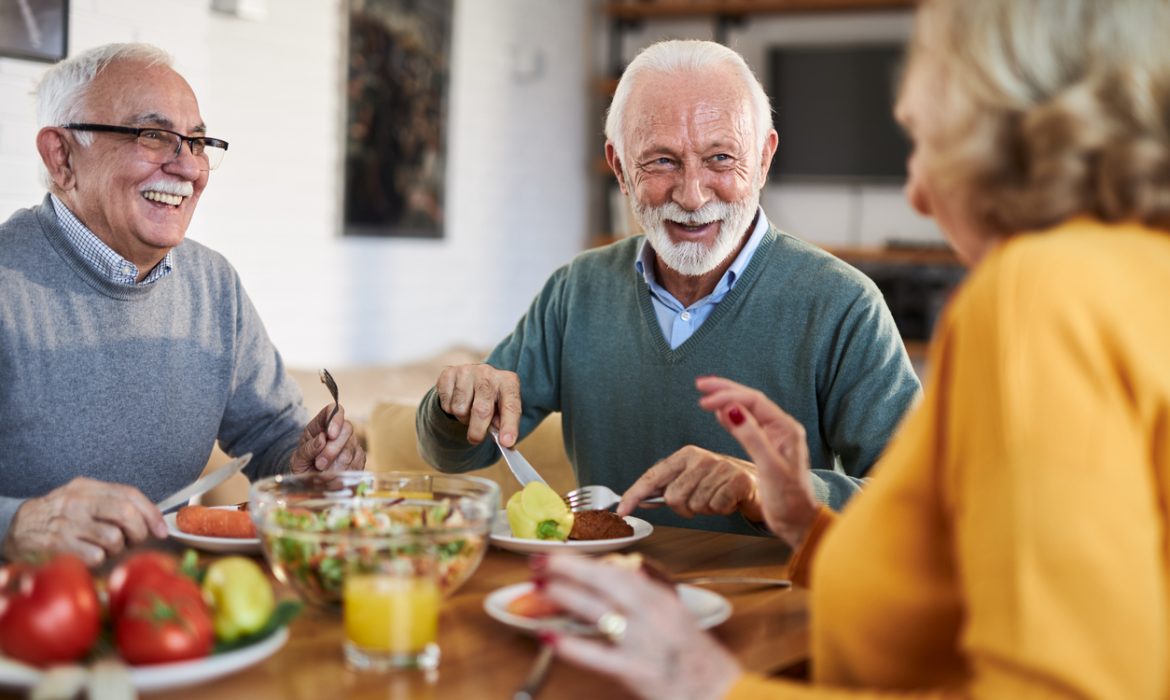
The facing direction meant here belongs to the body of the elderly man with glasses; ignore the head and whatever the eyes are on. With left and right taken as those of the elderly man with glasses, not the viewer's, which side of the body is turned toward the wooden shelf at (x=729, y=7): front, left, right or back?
left

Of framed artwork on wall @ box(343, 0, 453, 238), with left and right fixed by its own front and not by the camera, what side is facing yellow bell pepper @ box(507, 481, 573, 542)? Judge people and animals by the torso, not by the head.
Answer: front

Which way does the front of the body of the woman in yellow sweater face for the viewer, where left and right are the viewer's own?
facing away from the viewer and to the left of the viewer

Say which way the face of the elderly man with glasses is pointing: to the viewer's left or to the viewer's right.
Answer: to the viewer's right

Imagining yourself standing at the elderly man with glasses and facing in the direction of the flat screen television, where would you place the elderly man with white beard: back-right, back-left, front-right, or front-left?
front-right

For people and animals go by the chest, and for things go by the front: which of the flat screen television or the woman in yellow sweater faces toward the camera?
the flat screen television

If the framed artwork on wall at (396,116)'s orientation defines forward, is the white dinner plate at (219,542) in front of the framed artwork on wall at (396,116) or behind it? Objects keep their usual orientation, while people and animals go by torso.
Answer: in front

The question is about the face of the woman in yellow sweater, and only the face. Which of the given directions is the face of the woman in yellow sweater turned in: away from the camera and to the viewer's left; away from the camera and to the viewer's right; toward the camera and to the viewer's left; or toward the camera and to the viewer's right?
away from the camera and to the viewer's left

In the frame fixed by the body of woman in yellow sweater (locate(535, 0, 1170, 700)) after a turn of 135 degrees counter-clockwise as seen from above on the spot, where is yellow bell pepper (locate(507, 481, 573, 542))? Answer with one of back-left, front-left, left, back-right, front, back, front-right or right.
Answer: back-right

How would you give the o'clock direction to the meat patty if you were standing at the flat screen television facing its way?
The meat patty is roughly at 12 o'clock from the flat screen television.

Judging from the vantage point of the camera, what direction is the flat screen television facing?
facing the viewer

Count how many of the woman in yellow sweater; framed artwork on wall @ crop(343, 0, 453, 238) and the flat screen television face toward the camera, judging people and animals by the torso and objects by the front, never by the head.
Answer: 2

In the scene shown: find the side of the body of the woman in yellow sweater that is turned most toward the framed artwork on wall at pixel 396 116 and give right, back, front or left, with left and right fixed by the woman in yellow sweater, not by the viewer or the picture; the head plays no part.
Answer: front

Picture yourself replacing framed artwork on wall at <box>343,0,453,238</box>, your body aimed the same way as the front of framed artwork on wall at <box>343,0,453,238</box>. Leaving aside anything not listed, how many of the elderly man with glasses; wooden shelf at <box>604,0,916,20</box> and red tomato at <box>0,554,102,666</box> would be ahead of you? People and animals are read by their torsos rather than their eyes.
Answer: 2

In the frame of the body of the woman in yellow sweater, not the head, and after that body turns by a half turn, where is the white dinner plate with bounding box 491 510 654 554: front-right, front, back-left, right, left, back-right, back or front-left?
back

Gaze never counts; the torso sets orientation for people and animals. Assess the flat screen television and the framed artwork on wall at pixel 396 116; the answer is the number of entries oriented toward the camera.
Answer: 2

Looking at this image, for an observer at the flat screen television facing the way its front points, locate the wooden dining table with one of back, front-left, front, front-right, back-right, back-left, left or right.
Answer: front

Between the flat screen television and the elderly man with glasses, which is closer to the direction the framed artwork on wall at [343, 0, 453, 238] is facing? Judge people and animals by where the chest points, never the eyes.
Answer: the elderly man with glasses

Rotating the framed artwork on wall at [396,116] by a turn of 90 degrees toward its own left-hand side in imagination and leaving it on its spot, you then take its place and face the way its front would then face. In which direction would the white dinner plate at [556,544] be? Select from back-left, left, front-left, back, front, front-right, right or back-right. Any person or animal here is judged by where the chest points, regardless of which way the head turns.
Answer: right

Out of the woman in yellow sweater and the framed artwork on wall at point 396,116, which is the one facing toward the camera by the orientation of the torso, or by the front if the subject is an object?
the framed artwork on wall

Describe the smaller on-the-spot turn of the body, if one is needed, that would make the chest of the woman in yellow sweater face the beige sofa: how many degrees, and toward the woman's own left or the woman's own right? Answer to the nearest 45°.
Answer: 0° — they already face it
